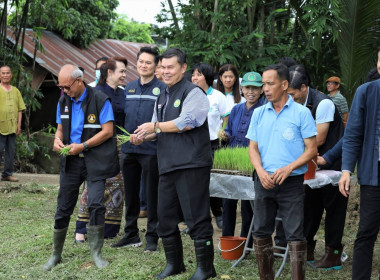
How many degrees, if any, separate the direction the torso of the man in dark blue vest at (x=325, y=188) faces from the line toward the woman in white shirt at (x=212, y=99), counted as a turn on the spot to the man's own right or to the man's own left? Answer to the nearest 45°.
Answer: approximately 45° to the man's own right

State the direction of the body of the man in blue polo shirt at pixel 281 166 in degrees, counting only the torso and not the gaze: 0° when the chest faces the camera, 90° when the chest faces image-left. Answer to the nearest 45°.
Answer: approximately 45°

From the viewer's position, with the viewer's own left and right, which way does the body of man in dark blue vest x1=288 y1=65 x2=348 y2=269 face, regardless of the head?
facing to the left of the viewer

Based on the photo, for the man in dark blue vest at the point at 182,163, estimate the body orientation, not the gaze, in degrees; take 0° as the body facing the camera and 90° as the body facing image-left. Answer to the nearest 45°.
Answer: approximately 45°

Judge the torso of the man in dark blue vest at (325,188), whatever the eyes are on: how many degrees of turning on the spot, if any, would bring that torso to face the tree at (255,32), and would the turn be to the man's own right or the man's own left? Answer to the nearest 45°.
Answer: approximately 90° to the man's own right

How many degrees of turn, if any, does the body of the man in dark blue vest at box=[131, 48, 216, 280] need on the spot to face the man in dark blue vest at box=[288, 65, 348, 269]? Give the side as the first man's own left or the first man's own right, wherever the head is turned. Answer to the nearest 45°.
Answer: approximately 135° to the first man's own left
